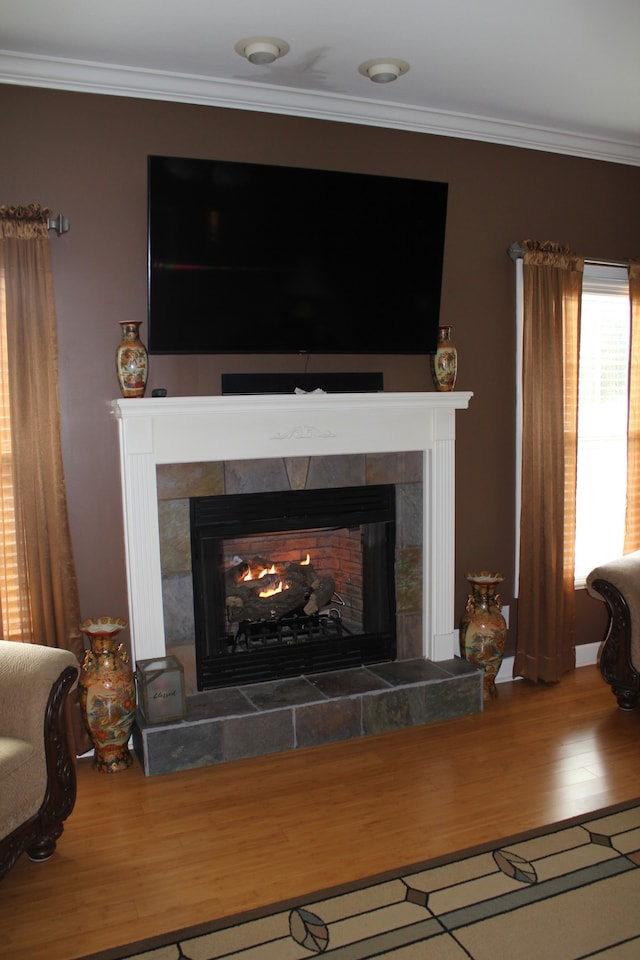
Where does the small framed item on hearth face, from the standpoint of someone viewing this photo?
facing the viewer

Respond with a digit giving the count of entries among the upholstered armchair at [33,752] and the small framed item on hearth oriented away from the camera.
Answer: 0

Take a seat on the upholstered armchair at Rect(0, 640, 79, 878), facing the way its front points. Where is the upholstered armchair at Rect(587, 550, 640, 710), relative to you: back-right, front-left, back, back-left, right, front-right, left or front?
front-left

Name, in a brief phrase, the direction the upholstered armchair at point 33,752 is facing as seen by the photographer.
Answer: facing the viewer and to the right of the viewer

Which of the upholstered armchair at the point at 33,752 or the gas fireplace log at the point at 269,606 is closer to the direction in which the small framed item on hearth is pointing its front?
the upholstered armchair

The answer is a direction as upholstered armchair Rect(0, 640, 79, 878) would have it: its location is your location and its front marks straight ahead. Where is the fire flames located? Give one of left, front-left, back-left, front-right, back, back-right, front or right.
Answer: left

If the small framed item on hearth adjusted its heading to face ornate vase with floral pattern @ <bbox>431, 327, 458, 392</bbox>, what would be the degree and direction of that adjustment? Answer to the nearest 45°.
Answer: approximately 90° to its left

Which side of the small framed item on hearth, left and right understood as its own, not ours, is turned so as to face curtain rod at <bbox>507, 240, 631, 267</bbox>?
left

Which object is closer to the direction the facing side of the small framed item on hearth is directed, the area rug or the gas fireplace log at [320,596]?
the area rug

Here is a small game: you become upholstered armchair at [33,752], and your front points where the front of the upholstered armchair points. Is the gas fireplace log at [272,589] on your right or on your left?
on your left

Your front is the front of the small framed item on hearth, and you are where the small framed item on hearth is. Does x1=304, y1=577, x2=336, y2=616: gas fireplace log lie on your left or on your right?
on your left
